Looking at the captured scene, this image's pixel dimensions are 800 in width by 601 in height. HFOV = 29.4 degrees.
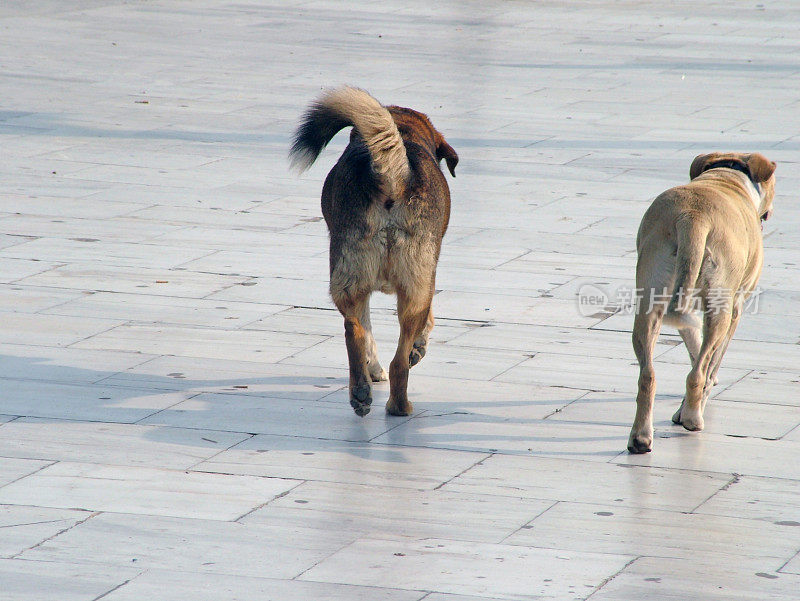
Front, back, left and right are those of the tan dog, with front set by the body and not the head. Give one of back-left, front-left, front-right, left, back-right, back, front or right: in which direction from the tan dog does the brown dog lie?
back-left

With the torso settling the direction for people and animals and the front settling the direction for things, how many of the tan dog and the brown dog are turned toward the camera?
0

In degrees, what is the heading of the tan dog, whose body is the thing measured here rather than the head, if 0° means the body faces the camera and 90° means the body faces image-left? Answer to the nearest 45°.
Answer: approximately 225°

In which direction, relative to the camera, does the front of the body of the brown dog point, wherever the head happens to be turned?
away from the camera

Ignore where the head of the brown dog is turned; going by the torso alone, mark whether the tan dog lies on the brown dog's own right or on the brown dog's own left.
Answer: on the brown dog's own right
